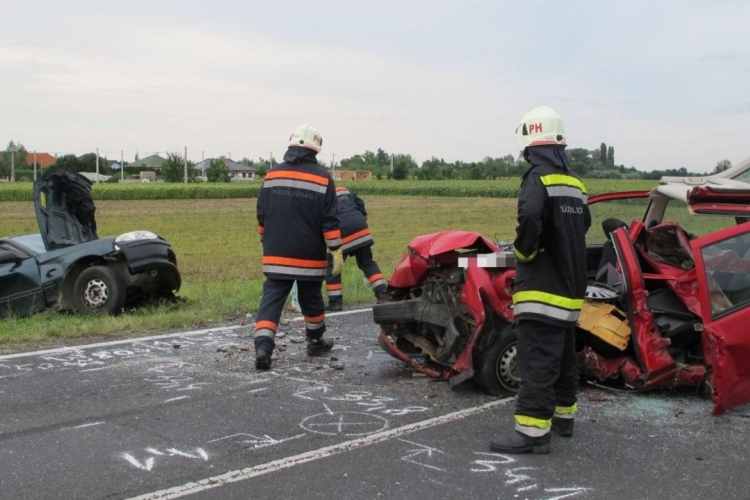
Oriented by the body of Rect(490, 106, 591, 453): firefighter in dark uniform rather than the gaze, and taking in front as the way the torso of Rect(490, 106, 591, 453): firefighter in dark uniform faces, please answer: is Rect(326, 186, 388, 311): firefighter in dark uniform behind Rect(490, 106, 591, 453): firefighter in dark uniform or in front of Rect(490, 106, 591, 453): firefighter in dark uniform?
in front

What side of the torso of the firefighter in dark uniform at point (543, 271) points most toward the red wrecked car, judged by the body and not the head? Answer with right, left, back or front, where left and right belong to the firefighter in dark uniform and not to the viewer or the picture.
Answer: right

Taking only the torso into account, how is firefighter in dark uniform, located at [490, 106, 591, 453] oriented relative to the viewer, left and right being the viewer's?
facing away from the viewer and to the left of the viewer

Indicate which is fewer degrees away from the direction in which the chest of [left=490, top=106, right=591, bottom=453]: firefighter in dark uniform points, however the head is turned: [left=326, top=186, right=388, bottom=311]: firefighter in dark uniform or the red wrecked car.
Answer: the firefighter in dark uniform

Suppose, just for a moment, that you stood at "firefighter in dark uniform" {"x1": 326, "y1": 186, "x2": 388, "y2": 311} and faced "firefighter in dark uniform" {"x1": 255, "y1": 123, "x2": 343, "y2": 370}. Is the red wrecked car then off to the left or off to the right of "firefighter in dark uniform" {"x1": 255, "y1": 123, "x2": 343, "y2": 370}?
left

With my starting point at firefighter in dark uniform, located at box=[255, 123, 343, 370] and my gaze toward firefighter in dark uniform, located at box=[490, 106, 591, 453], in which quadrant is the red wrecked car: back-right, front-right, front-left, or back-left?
front-left

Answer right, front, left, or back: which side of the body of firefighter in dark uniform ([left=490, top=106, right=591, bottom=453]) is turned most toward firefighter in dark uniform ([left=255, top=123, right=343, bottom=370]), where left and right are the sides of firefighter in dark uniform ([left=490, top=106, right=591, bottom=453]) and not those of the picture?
front

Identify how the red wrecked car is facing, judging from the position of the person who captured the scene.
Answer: facing the viewer and to the left of the viewer

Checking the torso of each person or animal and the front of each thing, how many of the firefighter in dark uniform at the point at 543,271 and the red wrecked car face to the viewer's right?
0

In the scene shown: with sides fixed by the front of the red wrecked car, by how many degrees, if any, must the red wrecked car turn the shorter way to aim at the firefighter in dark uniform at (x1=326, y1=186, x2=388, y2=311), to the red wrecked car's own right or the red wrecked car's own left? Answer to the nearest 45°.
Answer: approximately 90° to the red wrecked car's own right
